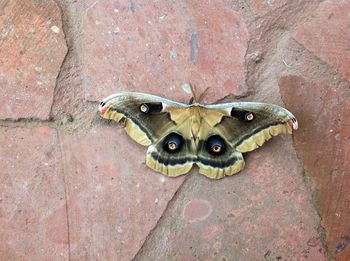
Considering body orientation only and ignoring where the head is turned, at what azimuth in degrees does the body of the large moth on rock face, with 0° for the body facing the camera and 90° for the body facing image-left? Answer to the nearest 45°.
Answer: approximately 180°
